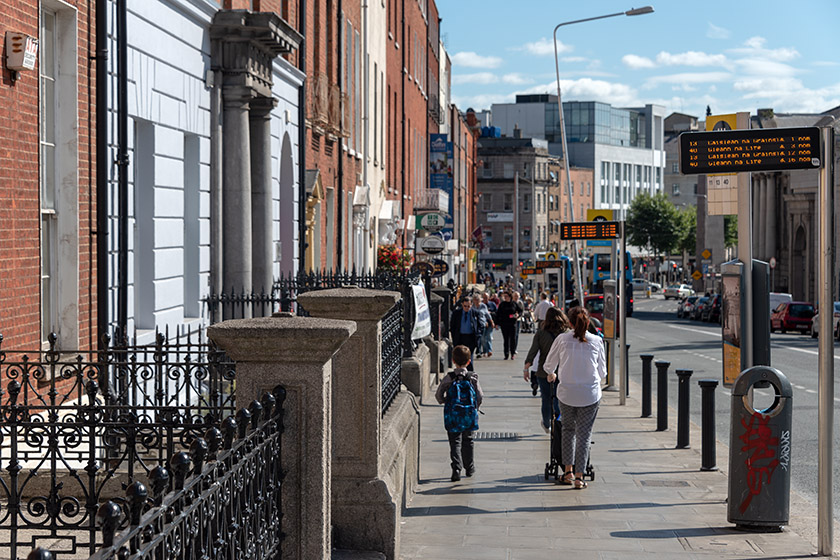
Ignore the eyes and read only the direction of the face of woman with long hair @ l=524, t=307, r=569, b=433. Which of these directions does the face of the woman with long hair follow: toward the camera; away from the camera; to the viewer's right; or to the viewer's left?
away from the camera

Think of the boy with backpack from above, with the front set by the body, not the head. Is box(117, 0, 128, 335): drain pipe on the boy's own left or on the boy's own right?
on the boy's own left

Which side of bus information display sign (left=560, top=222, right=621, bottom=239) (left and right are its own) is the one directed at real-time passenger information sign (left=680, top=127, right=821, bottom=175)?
front

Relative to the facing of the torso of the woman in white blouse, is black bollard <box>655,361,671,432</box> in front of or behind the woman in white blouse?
in front

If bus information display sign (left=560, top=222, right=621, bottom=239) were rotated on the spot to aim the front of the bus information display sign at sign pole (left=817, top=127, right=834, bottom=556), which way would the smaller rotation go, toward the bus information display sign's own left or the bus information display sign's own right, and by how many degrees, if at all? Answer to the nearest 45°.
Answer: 0° — it already faces it

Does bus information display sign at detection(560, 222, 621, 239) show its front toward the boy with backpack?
yes

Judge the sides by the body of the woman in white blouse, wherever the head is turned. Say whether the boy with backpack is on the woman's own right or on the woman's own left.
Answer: on the woman's own left

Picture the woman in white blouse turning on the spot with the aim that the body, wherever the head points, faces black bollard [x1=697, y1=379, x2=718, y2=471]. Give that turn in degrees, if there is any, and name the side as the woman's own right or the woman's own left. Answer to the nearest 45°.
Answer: approximately 45° to the woman's own right

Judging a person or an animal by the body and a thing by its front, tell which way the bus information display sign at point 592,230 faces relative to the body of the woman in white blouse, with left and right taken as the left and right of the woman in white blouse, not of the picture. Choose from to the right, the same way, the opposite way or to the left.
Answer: the opposite way

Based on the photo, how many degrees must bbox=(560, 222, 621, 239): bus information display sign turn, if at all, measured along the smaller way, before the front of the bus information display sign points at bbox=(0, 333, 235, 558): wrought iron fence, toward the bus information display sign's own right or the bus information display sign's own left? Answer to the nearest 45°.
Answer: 0° — it already faces it

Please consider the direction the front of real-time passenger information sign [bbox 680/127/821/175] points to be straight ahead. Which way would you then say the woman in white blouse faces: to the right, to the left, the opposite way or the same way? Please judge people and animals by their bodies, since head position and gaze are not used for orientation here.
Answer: the opposite way

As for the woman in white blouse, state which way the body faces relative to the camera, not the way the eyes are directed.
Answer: away from the camera

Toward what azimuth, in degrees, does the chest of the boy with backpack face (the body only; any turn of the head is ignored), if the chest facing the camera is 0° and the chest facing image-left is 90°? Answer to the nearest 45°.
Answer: approximately 180°

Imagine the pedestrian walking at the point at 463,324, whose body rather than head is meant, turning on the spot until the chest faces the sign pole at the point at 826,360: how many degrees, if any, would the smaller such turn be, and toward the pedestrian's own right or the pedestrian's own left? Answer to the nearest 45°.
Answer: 0° — they already face it

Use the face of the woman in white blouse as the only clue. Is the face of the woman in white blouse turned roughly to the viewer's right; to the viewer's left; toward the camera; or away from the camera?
away from the camera

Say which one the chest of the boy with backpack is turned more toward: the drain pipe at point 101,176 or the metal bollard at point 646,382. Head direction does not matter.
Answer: the metal bollard
